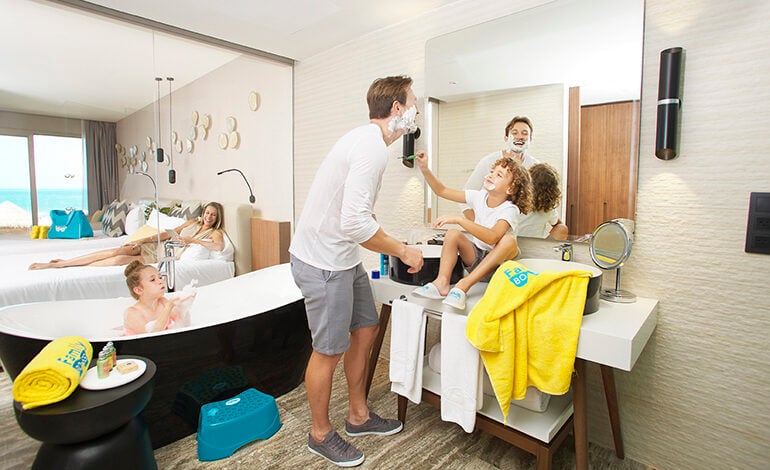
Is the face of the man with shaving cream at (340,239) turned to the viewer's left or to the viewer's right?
to the viewer's right

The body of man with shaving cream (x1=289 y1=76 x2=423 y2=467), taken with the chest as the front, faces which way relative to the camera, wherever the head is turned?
to the viewer's right

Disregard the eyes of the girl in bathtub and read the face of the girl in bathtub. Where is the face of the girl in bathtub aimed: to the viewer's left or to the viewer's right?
to the viewer's right

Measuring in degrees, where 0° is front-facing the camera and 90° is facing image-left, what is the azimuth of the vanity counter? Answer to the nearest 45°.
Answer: approximately 45°

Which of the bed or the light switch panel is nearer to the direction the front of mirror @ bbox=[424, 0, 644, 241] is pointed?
the bed

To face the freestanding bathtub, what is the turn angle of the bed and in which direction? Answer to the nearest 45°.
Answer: approximately 135° to its left

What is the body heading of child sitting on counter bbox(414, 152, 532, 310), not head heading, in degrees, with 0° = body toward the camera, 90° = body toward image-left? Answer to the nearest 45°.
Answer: approximately 45°

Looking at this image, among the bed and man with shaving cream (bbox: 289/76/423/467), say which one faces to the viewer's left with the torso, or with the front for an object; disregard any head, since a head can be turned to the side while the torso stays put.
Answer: the bed

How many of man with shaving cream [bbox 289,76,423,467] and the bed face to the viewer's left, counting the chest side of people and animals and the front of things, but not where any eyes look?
1
